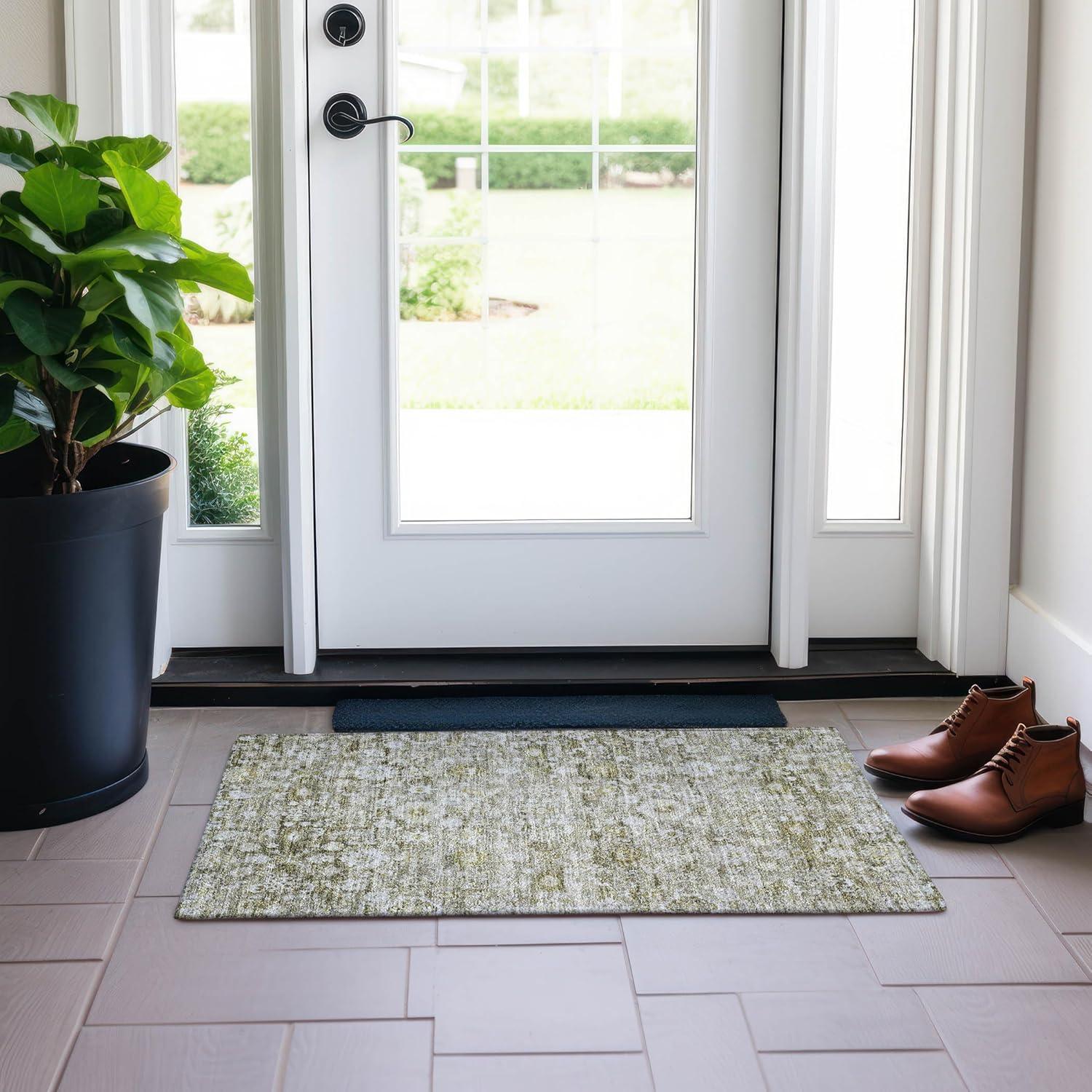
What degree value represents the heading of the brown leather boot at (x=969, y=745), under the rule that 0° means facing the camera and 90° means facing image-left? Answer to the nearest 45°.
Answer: approximately 90°

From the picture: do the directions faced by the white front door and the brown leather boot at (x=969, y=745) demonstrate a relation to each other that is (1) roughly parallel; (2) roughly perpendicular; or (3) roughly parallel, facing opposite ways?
roughly perpendicular
